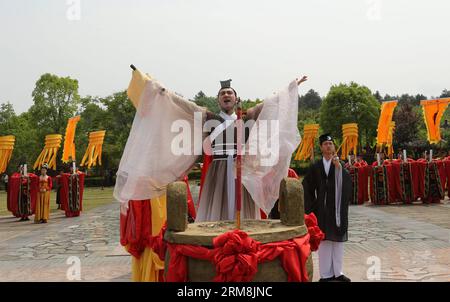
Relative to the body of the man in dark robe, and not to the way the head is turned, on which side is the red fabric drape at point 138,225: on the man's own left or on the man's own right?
on the man's own right

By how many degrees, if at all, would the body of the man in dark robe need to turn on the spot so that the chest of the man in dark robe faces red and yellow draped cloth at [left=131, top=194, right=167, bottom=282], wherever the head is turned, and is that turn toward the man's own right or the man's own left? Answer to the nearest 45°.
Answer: approximately 45° to the man's own right

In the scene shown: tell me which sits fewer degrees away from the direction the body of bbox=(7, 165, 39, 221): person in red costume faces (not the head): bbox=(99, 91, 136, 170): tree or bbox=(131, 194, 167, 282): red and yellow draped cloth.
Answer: the red and yellow draped cloth

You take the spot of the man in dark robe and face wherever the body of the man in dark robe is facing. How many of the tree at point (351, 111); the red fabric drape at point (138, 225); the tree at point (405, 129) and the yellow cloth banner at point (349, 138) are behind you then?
3

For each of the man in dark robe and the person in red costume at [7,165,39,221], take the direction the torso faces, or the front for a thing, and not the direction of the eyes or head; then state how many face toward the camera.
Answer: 2

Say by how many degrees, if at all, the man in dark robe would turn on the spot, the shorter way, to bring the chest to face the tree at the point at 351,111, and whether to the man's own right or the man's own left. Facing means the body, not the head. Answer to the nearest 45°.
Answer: approximately 180°

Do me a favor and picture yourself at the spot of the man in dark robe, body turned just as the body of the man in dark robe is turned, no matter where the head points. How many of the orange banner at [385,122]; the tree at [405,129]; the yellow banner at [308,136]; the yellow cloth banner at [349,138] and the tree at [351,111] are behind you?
5

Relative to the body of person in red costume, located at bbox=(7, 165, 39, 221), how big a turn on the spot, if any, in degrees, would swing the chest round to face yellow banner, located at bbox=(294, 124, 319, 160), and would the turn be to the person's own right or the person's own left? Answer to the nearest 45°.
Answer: approximately 45° to the person's own left

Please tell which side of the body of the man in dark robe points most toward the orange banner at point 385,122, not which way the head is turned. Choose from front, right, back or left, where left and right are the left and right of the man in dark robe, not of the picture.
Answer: back

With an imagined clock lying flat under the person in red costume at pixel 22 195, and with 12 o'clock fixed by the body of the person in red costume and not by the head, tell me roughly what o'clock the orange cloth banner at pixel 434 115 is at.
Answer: The orange cloth banner is roughly at 10 o'clock from the person in red costume.

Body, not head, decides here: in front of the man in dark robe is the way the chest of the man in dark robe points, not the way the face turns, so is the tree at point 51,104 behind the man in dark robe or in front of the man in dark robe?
behind

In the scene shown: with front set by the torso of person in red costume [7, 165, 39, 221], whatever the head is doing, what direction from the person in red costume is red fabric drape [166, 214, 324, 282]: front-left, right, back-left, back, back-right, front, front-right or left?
front

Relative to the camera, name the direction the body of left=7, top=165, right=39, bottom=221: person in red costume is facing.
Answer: toward the camera
